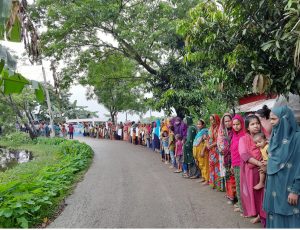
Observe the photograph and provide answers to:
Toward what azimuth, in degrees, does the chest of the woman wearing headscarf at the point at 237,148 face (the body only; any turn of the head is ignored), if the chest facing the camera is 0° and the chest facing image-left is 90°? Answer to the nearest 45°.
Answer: approximately 45°

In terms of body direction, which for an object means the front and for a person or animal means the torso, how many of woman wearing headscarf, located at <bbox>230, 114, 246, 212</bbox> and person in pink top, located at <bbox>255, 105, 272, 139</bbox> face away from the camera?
0

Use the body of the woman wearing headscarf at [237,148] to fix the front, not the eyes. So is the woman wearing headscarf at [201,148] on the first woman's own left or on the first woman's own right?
on the first woman's own right

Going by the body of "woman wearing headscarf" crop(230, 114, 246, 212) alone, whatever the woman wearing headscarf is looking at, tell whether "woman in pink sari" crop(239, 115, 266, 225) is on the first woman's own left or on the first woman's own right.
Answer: on the first woman's own left

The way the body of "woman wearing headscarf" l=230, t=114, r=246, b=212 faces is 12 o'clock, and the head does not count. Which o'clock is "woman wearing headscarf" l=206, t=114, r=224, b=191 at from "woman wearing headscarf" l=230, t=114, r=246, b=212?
"woman wearing headscarf" l=206, t=114, r=224, b=191 is roughly at 4 o'clock from "woman wearing headscarf" l=230, t=114, r=246, b=212.

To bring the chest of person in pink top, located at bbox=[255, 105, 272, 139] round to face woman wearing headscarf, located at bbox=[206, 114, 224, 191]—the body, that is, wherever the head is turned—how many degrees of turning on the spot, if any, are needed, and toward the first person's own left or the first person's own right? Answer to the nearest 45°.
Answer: approximately 45° to the first person's own right

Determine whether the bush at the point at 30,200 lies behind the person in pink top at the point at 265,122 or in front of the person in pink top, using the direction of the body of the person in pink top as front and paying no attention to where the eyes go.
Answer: in front
